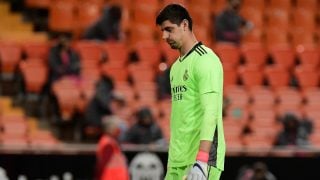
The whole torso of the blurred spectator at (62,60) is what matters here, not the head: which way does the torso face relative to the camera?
toward the camera

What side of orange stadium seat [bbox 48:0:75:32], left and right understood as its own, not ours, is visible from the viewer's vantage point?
front

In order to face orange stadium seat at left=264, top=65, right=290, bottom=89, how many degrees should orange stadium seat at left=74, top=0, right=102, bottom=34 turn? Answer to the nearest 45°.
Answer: approximately 90° to its left

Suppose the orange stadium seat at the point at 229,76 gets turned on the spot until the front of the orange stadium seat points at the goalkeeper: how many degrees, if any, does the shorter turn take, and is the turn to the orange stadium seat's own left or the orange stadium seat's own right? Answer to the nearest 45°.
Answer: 0° — it already faces them

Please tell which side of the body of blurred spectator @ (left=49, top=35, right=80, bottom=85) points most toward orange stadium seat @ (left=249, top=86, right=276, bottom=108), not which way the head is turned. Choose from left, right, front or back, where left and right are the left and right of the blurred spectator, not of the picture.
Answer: left

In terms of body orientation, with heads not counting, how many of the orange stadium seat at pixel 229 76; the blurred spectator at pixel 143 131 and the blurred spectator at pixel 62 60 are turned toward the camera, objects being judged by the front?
3

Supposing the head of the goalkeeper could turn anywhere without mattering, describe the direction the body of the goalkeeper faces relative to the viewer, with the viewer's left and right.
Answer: facing the viewer and to the left of the viewer

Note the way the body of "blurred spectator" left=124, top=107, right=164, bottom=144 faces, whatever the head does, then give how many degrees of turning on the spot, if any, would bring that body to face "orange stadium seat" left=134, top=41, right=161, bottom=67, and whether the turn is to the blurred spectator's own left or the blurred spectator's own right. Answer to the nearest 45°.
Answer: approximately 180°

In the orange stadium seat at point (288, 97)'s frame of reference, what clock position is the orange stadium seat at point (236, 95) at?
the orange stadium seat at point (236, 95) is roughly at 2 o'clock from the orange stadium seat at point (288, 97).

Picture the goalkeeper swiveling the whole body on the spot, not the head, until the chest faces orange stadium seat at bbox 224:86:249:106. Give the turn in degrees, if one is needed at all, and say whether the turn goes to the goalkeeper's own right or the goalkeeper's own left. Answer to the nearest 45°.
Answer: approximately 135° to the goalkeeper's own right

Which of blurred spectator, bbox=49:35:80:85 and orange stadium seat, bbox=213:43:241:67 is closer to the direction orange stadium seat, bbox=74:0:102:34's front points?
the blurred spectator
